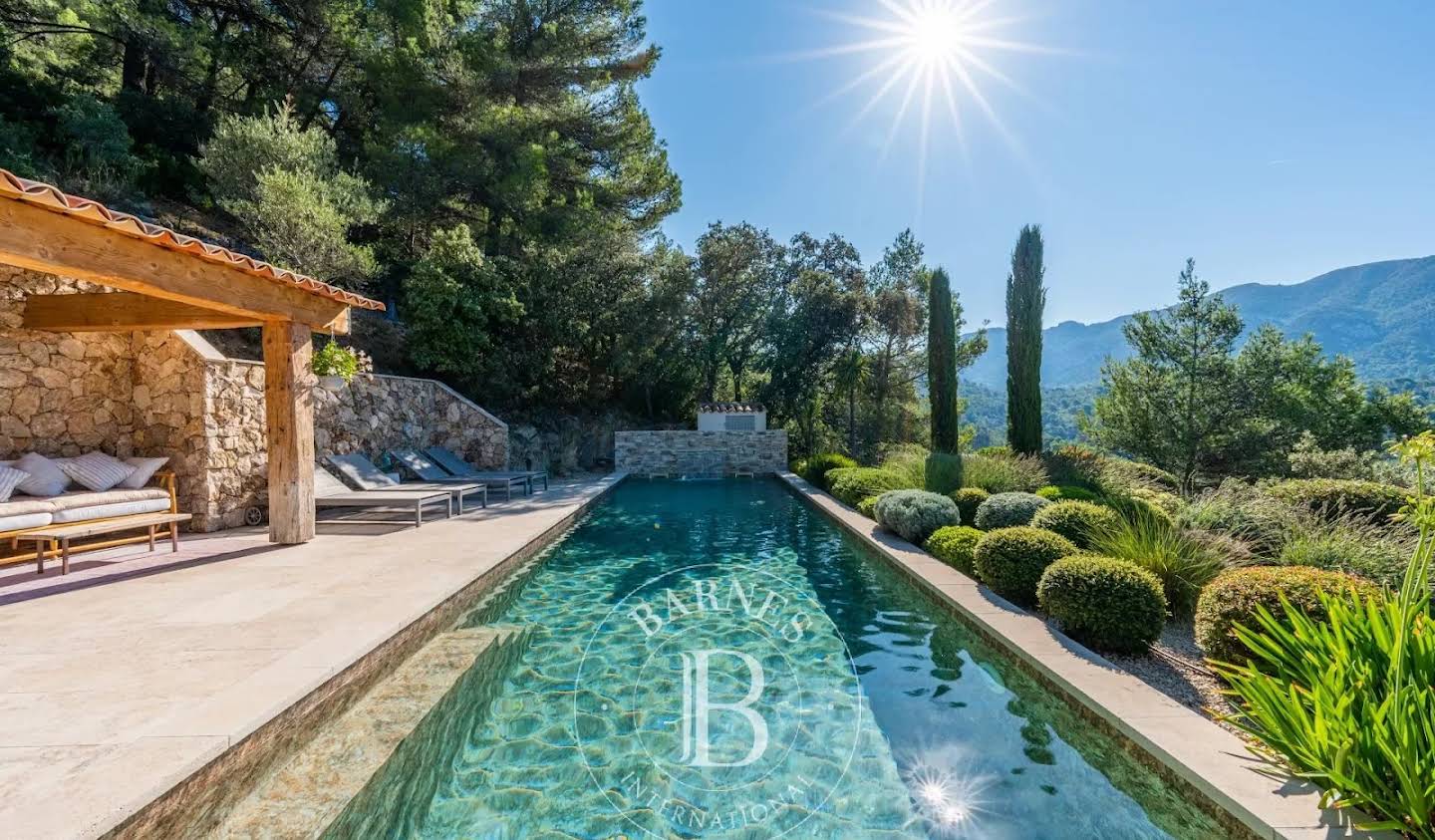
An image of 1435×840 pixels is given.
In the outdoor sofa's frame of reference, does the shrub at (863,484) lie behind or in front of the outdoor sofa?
in front

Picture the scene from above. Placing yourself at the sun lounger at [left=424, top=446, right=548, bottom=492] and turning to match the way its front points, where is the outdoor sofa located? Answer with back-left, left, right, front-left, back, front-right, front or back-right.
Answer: back-right

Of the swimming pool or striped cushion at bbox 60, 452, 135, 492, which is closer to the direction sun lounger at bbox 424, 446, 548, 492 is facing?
the swimming pool

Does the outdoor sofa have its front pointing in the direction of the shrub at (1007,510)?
yes

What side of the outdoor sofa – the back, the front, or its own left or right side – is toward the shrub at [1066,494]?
front

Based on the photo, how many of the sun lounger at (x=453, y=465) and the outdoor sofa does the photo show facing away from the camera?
0

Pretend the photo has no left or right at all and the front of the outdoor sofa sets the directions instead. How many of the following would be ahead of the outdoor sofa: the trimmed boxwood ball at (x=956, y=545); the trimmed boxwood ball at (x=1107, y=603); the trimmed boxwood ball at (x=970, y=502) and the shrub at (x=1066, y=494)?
4

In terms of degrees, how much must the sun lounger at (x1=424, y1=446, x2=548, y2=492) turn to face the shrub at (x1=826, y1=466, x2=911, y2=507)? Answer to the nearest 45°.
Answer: approximately 45° to its right

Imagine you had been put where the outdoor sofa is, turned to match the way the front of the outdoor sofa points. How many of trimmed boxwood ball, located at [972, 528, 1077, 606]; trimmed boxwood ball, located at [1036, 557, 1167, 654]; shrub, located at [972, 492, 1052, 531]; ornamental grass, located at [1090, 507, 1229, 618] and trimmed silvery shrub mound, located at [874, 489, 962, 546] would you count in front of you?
5

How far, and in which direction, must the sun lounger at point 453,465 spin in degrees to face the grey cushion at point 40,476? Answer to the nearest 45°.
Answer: approximately 135° to its right

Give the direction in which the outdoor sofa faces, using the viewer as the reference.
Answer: facing the viewer and to the right of the viewer

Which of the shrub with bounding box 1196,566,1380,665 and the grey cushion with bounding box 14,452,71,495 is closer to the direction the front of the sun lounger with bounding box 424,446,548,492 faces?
the shrub

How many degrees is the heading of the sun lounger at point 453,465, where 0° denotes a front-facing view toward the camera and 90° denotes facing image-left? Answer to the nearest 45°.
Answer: approximately 270°

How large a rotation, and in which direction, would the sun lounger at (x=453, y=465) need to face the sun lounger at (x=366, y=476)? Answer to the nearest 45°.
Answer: approximately 135° to its right

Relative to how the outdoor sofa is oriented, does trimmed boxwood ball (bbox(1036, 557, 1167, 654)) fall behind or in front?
in front

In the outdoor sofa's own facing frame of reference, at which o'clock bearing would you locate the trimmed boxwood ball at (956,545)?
The trimmed boxwood ball is roughly at 12 o'clock from the outdoor sofa.
